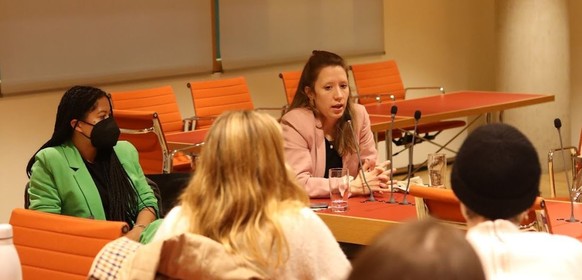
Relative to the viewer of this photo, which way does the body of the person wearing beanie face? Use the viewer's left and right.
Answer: facing away from the viewer

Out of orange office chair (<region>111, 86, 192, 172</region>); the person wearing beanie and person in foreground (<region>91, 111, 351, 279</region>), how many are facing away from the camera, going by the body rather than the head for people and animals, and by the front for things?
2

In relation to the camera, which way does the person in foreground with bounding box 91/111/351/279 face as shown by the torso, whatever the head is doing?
away from the camera

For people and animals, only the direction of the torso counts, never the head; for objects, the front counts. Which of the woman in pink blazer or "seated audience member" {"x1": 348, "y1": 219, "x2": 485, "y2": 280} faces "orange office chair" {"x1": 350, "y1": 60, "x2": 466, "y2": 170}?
the seated audience member

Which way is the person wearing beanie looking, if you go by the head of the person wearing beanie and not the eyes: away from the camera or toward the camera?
away from the camera

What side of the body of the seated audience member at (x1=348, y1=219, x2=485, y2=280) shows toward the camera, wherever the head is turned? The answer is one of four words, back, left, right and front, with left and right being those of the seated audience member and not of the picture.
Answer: back
